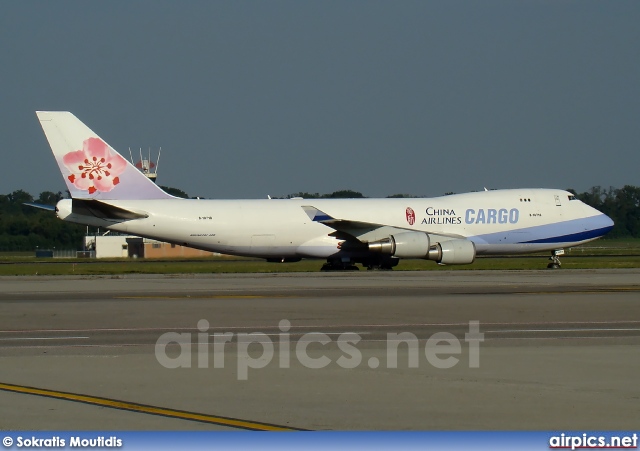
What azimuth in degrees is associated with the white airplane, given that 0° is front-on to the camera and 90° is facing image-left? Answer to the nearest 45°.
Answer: approximately 270°
